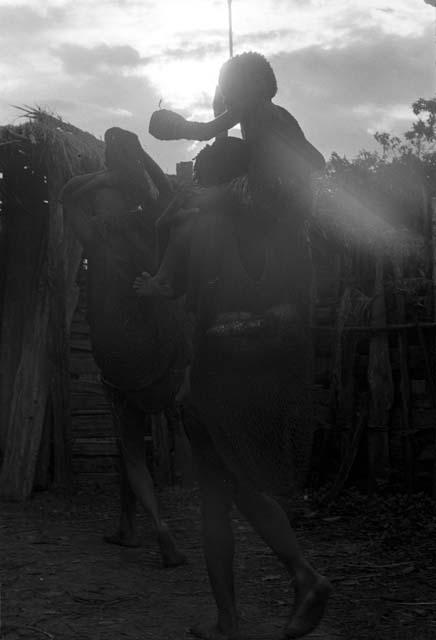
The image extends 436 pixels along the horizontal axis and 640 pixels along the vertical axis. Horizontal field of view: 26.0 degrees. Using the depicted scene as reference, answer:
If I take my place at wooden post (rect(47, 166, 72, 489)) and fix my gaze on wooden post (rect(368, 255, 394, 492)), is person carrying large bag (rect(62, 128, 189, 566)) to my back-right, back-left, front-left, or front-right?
front-right

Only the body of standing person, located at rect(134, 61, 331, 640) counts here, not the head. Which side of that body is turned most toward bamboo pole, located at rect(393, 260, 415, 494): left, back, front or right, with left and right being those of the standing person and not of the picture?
right

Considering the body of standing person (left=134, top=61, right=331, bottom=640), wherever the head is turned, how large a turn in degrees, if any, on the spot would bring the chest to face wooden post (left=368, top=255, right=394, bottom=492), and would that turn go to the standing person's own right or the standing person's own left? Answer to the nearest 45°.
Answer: approximately 90° to the standing person's own right
